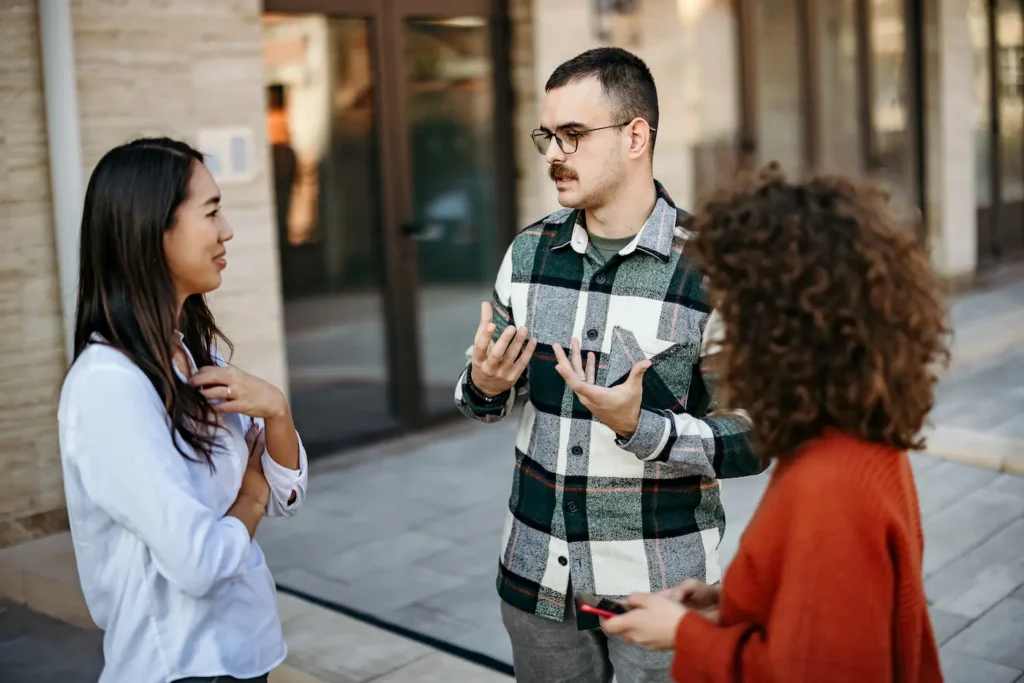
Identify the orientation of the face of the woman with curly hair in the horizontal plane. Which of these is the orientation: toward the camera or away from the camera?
away from the camera

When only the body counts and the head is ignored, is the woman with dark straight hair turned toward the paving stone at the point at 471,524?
no

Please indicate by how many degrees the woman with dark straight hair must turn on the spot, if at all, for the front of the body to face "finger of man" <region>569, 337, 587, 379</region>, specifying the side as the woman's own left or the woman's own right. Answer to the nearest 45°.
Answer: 0° — they already face it

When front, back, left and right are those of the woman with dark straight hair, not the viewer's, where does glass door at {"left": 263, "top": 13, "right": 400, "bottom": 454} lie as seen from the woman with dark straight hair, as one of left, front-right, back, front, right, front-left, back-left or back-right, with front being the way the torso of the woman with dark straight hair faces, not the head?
left

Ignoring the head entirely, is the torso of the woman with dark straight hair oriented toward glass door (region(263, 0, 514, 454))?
no

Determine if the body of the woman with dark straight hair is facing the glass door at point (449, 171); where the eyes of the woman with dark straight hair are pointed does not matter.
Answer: no

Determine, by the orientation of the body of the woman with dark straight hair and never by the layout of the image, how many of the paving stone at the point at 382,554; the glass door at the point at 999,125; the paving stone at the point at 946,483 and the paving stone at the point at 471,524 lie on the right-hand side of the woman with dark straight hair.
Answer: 0

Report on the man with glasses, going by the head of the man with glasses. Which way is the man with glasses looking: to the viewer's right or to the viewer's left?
to the viewer's left

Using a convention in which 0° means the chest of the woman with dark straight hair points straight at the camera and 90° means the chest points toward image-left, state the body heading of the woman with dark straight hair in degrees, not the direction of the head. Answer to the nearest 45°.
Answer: approximately 270°

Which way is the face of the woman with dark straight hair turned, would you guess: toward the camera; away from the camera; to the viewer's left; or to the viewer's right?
to the viewer's right

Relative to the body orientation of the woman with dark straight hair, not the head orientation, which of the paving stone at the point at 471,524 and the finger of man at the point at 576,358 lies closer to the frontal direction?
the finger of man

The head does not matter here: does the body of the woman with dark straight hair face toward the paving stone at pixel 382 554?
no

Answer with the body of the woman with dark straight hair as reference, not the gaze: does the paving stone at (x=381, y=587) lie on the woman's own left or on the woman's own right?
on the woman's own left

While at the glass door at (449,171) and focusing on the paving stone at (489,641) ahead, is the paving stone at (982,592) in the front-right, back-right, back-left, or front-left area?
front-left
